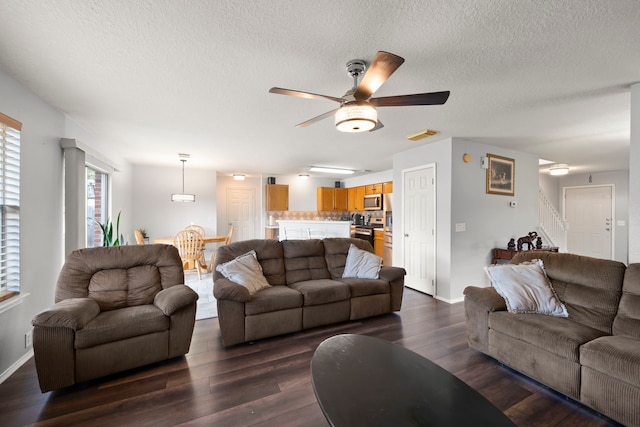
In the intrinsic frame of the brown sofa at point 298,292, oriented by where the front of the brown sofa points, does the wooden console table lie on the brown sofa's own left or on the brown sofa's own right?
on the brown sofa's own left

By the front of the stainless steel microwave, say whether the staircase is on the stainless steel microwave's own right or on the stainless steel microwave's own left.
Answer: on the stainless steel microwave's own left

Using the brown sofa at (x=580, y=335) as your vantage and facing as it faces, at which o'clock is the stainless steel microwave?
The stainless steel microwave is roughly at 3 o'clock from the brown sofa.

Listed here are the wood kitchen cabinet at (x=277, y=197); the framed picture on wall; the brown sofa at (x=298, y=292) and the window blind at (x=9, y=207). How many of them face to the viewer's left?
0

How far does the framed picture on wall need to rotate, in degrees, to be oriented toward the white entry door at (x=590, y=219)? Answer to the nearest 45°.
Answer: approximately 90° to its left

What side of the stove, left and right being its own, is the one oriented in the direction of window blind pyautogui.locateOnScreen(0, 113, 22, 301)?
front

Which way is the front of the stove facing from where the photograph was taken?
facing the viewer and to the left of the viewer

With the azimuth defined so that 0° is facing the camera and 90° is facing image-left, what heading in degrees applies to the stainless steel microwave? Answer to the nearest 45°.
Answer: approximately 45°

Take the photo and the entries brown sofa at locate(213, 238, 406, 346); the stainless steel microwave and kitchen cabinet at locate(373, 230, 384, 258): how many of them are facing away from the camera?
0

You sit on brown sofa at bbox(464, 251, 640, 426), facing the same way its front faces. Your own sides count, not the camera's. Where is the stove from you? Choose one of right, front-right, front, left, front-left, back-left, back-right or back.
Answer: right

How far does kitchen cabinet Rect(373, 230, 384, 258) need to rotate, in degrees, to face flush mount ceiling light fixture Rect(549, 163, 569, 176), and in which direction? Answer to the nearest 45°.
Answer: approximately 135° to its left

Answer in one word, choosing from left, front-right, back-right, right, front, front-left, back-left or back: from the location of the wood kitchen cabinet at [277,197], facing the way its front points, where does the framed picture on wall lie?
front-left

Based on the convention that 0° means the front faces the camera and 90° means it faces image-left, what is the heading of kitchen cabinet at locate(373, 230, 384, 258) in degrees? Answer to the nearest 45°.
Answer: approximately 45°

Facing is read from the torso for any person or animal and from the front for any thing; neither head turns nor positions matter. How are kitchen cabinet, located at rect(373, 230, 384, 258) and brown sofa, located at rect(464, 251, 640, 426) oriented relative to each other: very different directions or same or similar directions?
same or similar directions

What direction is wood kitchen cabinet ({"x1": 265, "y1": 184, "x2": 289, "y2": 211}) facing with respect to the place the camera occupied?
facing the viewer

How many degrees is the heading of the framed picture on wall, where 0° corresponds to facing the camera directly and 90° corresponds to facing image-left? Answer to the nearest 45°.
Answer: approximately 315°

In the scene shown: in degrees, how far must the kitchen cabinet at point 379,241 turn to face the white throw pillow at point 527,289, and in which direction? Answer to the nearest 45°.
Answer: approximately 45° to its left

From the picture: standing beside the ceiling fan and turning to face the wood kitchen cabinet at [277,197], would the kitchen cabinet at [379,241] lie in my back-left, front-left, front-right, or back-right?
front-right

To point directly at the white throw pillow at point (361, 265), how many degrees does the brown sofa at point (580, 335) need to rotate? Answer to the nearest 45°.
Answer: approximately 45° to its right
